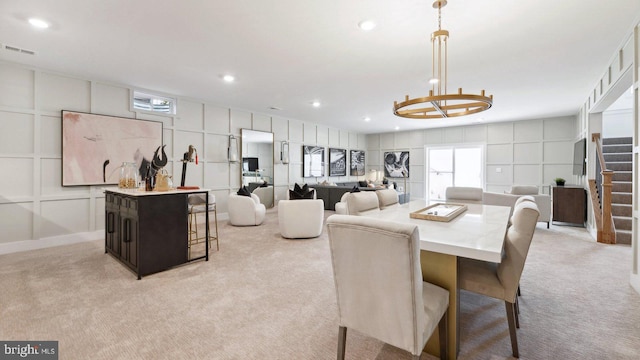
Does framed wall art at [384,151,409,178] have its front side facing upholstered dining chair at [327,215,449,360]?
yes

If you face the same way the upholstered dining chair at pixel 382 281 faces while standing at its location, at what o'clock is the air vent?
The air vent is roughly at 8 o'clock from the upholstered dining chair.

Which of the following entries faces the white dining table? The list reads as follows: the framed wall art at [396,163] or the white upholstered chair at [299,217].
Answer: the framed wall art

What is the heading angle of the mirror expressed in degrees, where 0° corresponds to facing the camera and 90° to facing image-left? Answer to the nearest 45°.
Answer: approximately 315°

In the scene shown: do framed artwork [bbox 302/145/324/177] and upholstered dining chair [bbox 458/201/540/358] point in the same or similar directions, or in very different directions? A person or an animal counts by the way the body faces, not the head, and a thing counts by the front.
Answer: very different directions
